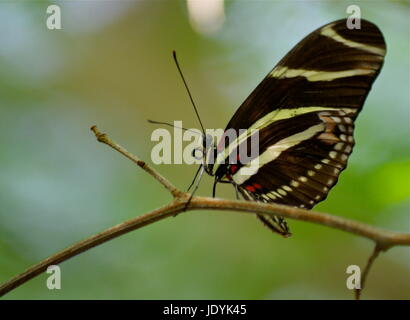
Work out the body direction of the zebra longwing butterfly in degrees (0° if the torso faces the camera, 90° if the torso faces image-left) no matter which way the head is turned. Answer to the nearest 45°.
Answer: approximately 90°
